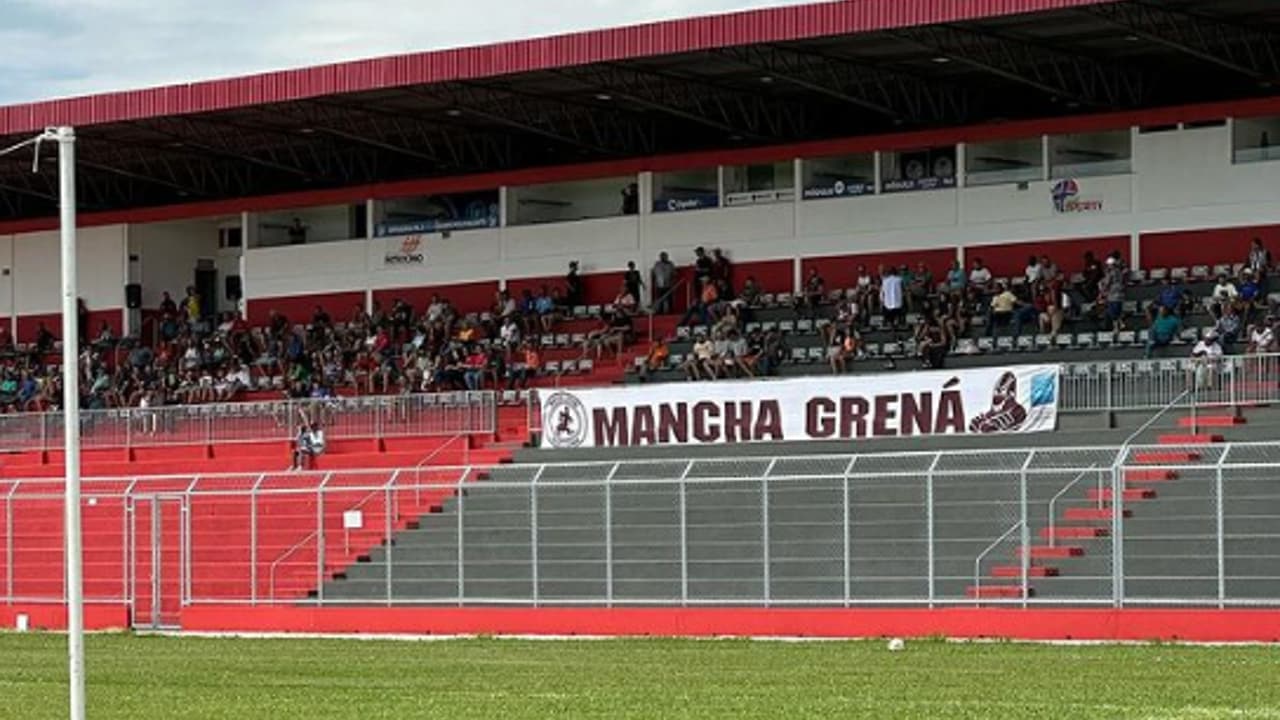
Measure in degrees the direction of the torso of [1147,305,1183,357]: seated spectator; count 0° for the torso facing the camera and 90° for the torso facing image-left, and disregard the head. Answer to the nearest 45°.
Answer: approximately 45°

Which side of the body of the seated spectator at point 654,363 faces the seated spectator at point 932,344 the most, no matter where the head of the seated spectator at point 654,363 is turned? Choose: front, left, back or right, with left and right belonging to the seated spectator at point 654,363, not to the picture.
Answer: left

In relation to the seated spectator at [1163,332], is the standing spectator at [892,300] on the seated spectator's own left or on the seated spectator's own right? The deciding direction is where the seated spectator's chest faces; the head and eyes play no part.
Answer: on the seated spectator's own right

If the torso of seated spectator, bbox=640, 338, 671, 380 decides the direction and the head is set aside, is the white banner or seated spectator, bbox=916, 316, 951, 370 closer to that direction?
the white banner

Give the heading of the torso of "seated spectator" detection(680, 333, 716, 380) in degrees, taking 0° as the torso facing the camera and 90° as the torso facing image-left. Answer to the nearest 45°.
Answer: approximately 45°

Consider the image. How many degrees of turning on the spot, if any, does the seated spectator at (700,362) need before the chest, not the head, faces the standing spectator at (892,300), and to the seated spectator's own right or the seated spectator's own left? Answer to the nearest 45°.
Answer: approximately 135° to the seated spectator's own left

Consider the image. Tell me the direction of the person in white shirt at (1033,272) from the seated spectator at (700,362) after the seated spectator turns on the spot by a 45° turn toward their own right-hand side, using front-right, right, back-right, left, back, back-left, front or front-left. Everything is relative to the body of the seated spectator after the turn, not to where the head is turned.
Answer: back

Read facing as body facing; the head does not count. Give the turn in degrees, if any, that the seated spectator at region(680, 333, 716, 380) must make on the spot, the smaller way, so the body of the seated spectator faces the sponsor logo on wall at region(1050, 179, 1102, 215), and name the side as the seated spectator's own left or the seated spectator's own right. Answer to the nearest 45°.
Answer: approximately 135° to the seated spectator's own left

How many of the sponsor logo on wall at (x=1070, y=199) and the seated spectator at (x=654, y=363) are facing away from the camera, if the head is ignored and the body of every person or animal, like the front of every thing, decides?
0
